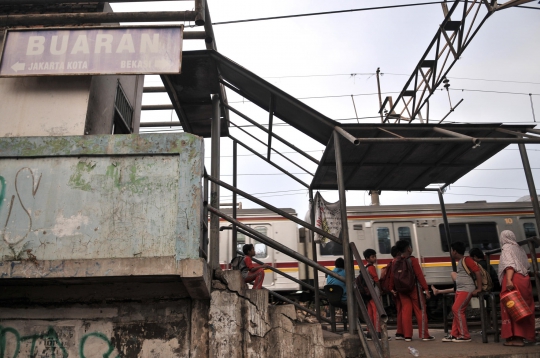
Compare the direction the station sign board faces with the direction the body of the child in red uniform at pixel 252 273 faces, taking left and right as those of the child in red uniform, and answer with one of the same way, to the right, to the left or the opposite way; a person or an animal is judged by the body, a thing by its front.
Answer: to the right

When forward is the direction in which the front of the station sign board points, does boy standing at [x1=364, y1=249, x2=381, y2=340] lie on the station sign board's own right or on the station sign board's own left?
on the station sign board's own left

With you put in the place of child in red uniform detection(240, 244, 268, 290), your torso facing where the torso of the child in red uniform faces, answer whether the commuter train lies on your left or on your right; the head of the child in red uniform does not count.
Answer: on your left

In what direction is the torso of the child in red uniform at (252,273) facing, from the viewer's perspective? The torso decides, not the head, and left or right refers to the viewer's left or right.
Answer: facing to the right of the viewer

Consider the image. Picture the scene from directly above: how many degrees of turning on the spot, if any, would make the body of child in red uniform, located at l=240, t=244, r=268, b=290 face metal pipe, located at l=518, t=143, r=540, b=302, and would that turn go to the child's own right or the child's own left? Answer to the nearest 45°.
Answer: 0° — they already face it
